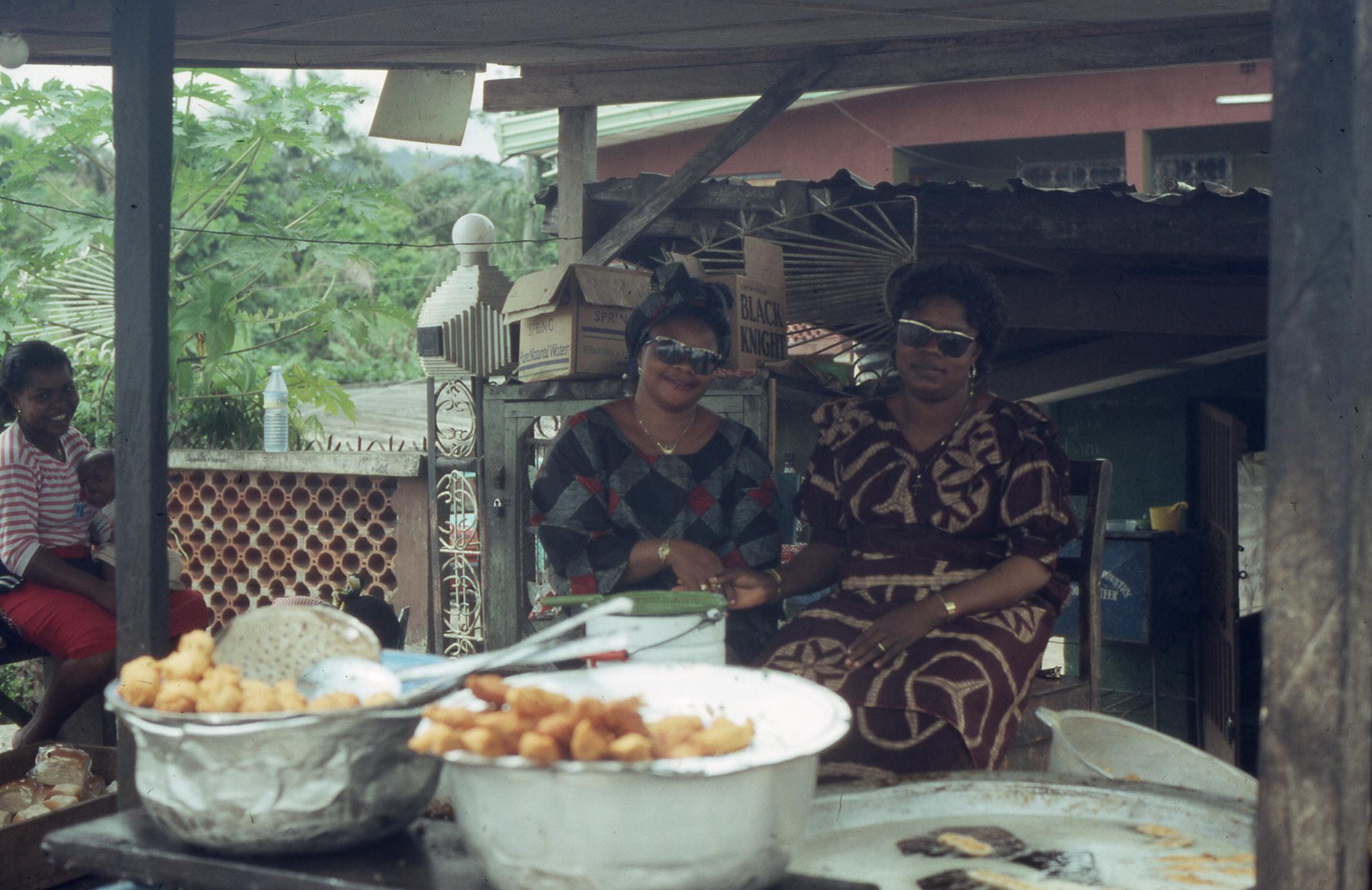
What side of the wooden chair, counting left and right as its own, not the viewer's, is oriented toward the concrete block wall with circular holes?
right

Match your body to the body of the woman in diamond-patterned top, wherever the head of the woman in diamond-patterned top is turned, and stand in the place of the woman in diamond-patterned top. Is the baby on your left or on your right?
on your right

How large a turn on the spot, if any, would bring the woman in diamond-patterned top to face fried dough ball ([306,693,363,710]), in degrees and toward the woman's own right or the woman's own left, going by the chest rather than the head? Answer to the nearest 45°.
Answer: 0° — they already face it

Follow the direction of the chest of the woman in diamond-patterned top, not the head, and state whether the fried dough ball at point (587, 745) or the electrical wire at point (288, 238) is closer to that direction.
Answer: the fried dough ball

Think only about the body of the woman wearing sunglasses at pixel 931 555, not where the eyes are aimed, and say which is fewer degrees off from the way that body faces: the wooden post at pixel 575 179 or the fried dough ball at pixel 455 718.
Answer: the fried dough ball

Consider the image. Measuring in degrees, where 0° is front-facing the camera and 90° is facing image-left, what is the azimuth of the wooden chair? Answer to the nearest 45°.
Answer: approximately 45°

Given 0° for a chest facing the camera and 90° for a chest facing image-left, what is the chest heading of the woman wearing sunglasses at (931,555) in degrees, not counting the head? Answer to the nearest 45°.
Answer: approximately 45°

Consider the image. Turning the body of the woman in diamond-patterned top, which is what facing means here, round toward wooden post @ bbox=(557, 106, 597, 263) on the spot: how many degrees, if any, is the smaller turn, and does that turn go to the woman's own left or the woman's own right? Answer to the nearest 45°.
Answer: approximately 180°
